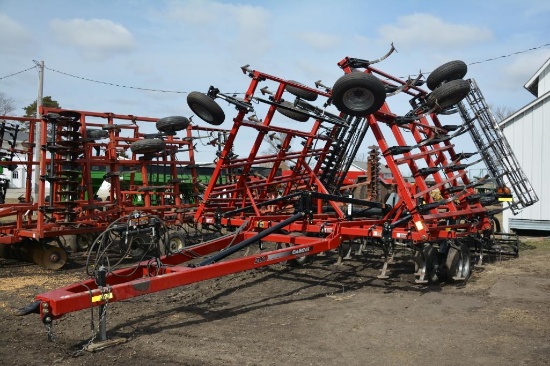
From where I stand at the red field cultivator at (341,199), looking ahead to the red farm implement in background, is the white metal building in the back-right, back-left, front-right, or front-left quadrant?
back-right

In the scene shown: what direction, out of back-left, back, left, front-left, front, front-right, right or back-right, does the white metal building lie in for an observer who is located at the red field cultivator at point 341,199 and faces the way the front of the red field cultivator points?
back

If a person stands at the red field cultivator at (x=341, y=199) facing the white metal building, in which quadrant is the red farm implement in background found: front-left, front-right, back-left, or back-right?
back-left

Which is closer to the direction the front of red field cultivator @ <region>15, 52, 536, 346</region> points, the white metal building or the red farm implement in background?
the red farm implement in background

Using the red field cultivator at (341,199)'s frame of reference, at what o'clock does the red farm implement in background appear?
The red farm implement in background is roughly at 2 o'clock from the red field cultivator.

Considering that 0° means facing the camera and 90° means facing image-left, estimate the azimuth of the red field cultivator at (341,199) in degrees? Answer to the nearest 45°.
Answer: approximately 45°
